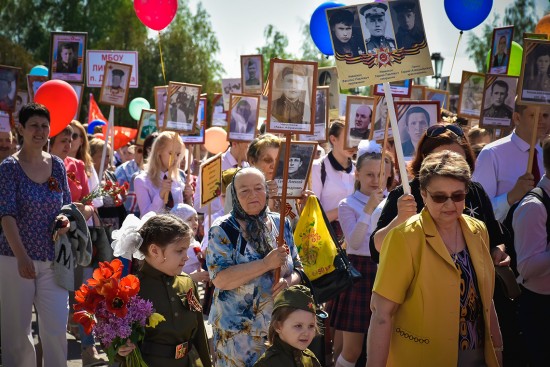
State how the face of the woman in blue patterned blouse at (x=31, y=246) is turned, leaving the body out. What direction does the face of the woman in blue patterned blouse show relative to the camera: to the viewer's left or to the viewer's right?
to the viewer's right

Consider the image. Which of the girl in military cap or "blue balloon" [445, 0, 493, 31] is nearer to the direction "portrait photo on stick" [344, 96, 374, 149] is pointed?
the girl in military cap

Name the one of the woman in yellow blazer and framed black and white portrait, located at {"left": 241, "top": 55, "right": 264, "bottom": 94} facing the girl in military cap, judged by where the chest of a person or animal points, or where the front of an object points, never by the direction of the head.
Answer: the framed black and white portrait

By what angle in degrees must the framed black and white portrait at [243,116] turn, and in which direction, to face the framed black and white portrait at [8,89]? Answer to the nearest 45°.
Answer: approximately 90° to its right

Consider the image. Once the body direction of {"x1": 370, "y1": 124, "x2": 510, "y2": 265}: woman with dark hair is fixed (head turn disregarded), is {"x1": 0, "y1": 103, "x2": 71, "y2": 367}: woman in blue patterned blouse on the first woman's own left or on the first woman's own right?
on the first woman's own right
